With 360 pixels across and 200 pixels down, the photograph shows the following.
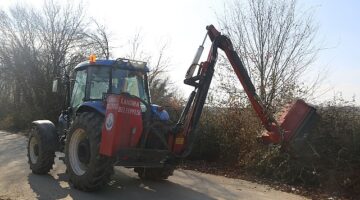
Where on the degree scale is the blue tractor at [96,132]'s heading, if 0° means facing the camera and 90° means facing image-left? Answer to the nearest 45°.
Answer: approximately 135°
